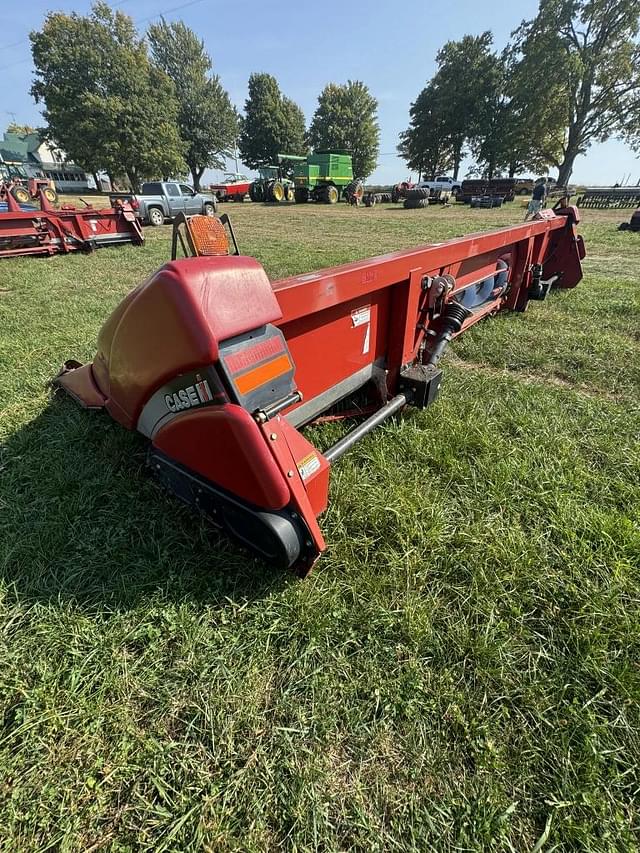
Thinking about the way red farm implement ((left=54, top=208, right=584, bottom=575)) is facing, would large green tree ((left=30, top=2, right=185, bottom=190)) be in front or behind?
in front

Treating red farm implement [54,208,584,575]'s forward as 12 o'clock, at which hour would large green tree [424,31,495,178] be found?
The large green tree is roughly at 2 o'clock from the red farm implement.

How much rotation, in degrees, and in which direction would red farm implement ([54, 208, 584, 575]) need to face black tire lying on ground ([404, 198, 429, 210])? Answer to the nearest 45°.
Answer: approximately 45° to its right

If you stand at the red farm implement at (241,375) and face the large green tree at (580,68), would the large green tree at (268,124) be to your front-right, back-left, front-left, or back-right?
front-left

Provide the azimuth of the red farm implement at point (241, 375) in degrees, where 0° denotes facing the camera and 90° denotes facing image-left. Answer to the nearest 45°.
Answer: approximately 135°

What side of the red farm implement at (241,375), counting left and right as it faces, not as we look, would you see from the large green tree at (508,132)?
right

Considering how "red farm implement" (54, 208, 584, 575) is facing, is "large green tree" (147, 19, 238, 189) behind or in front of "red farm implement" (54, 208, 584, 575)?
in front

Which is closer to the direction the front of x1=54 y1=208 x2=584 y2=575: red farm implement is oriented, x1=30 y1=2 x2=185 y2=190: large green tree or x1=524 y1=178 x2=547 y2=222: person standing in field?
the large green tree

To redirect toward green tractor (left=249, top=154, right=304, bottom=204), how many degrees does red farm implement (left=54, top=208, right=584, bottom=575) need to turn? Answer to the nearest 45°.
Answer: approximately 45° to its right

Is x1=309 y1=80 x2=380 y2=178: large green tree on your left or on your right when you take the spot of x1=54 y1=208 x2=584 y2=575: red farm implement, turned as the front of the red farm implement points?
on your right

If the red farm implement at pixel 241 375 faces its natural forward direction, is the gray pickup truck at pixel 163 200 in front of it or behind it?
in front

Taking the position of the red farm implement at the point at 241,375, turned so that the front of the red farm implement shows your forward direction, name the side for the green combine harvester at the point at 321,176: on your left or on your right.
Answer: on your right

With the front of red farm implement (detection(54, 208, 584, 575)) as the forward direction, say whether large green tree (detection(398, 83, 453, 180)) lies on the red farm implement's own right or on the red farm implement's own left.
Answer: on the red farm implement's own right
